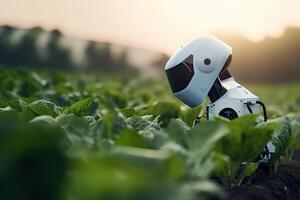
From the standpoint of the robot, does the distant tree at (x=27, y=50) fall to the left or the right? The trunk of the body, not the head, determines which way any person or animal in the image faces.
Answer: on its right

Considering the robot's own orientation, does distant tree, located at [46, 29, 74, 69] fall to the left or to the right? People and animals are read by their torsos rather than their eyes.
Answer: on its right

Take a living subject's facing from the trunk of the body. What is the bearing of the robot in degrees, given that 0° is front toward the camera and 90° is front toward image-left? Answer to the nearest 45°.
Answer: approximately 90°

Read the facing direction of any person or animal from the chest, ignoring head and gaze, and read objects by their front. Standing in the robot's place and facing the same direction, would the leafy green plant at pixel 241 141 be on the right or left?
on its left

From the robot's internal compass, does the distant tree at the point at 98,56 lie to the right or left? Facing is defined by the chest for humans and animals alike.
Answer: on its right
